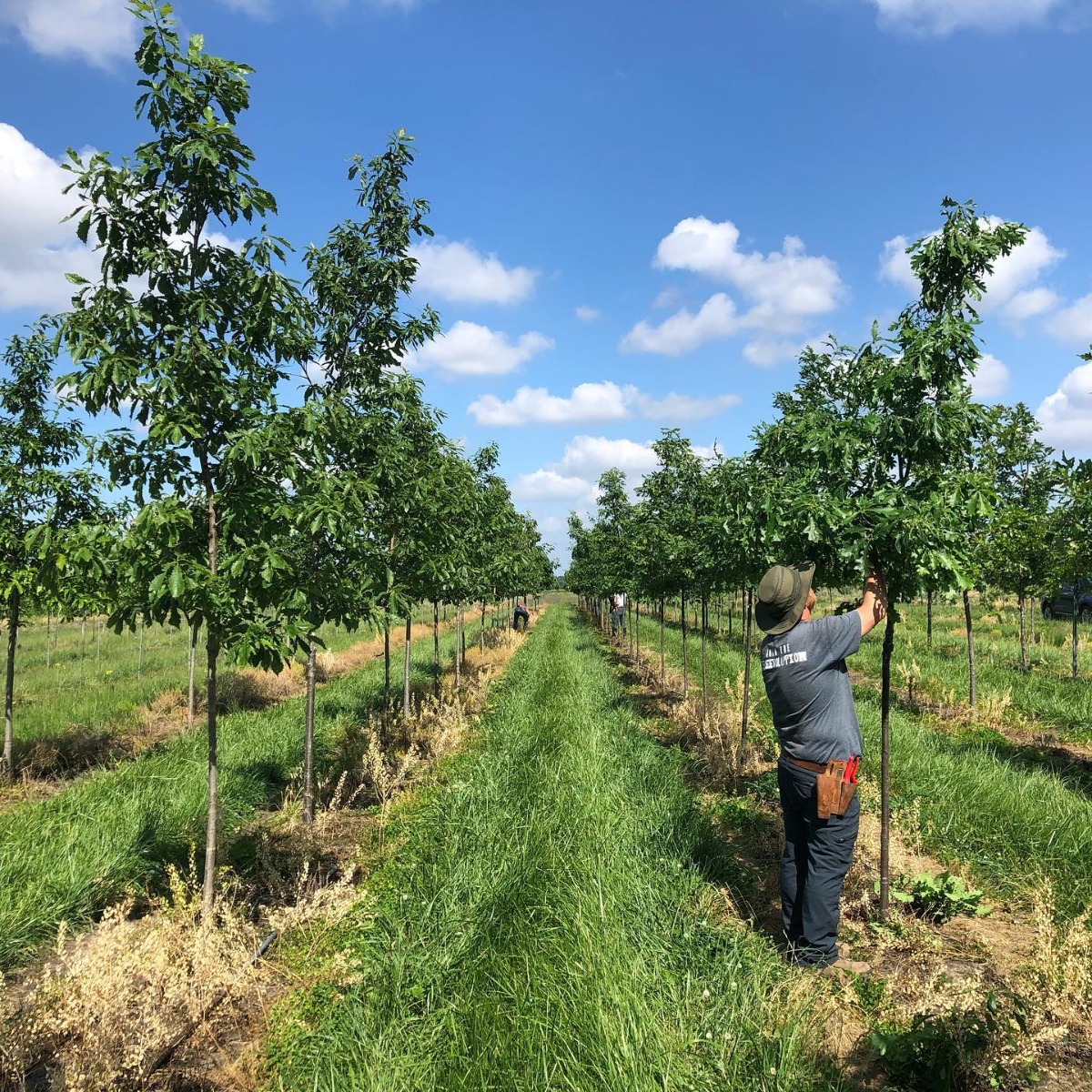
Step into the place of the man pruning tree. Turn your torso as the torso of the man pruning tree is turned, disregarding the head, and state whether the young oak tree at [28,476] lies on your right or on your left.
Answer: on your left

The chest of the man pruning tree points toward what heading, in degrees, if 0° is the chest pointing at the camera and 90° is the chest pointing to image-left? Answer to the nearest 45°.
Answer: approximately 225°

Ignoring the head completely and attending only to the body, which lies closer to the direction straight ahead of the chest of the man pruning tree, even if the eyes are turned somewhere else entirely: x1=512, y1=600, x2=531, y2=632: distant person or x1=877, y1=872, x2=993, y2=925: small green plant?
the small green plant

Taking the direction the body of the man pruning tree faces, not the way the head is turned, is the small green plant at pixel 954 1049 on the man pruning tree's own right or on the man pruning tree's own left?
on the man pruning tree's own right

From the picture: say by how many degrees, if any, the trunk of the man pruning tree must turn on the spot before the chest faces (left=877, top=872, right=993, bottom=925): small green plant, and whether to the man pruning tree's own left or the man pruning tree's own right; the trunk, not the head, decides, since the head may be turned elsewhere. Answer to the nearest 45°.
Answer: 0° — they already face it

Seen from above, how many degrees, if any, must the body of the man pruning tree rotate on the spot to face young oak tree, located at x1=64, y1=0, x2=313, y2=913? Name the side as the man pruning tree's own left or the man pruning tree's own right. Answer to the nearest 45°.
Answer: approximately 135° to the man pruning tree's own left
